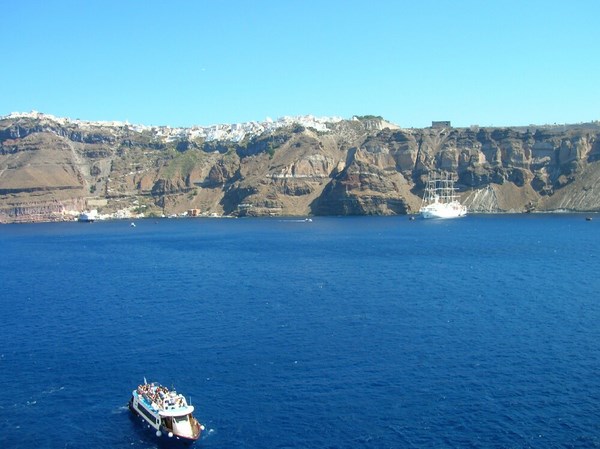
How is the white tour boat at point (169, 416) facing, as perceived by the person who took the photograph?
facing the viewer and to the right of the viewer
